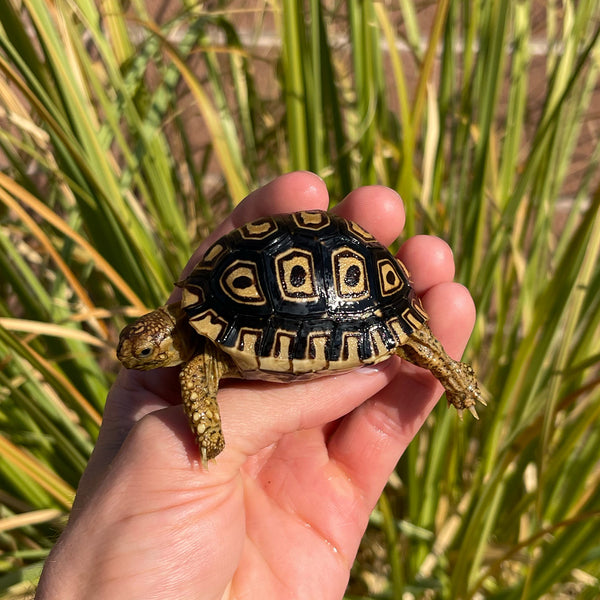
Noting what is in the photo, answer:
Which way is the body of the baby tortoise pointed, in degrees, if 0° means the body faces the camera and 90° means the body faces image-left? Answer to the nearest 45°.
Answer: approximately 90°
